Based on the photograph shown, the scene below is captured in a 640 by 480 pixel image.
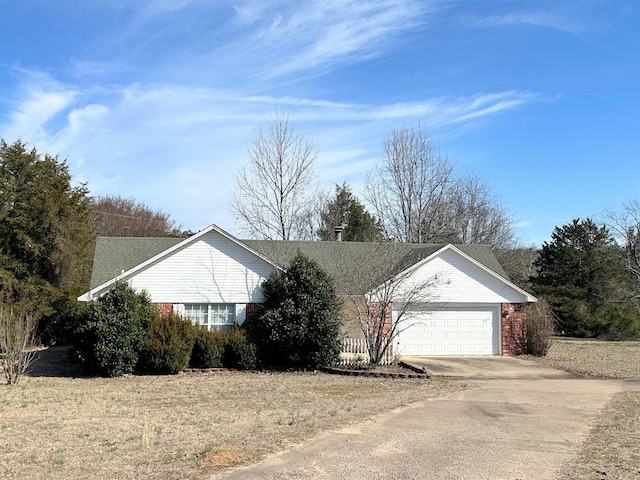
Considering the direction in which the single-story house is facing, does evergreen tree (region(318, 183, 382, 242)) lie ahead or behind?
behind

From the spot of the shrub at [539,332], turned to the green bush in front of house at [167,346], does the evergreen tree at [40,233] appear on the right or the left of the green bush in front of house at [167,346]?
right

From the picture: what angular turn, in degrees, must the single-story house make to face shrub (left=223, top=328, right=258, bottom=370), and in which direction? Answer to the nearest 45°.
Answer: approximately 45° to its right

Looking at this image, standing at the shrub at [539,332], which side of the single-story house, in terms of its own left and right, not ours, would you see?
left

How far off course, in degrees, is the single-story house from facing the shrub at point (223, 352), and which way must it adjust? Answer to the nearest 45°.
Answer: approximately 45° to its right

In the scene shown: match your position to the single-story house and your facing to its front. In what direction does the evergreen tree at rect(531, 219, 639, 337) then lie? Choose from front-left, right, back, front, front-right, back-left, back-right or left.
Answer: back-left

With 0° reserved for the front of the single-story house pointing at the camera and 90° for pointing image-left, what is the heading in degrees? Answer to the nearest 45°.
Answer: approximately 0°
